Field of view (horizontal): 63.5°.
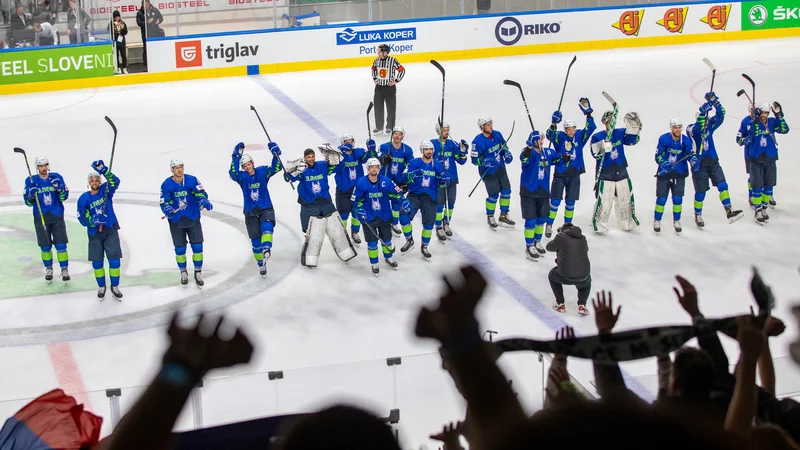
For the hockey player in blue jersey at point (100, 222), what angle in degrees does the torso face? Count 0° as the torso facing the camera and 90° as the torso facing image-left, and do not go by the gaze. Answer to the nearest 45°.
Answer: approximately 0°

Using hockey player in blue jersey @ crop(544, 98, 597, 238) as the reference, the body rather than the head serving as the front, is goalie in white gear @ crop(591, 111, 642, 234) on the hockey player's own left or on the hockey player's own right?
on the hockey player's own left

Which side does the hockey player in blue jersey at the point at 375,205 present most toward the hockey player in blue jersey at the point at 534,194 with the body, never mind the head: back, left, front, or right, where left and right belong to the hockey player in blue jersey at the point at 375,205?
left

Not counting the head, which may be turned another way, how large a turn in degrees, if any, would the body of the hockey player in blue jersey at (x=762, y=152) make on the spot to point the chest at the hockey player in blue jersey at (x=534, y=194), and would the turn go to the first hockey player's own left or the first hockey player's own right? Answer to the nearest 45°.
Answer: approximately 45° to the first hockey player's own right

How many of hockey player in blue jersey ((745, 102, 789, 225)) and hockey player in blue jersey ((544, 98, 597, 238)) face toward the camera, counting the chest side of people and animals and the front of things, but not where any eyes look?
2

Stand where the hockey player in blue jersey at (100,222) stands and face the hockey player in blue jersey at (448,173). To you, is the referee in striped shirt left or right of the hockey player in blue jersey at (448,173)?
left

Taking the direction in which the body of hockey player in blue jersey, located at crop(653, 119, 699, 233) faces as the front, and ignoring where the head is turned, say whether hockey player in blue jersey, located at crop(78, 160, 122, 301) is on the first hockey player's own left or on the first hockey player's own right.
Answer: on the first hockey player's own right

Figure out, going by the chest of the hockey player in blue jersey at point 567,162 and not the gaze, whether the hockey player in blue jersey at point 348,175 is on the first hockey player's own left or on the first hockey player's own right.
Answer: on the first hockey player's own right

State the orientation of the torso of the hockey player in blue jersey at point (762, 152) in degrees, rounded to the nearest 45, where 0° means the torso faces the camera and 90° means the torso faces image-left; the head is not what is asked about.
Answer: approximately 0°
